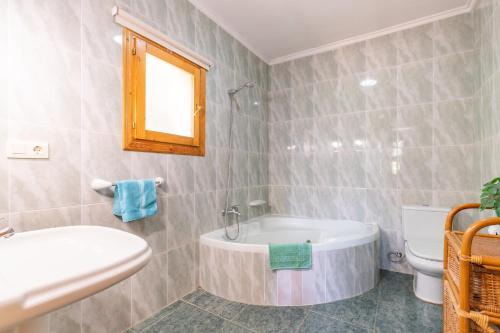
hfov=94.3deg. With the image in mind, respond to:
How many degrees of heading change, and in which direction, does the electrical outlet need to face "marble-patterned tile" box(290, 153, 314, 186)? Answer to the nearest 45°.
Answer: approximately 90° to its left

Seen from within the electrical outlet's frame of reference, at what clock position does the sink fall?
The sink is roughly at 12 o'clock from the electrical outlet.

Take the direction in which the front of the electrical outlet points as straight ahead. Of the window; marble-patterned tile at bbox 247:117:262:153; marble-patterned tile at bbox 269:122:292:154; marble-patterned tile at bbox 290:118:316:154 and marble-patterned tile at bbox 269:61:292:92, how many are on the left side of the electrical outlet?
5

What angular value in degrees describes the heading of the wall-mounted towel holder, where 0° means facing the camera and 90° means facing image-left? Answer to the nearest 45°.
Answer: approximately 315°

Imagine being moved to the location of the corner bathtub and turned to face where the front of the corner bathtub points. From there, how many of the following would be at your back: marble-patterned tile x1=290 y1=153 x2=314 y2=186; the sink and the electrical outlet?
1

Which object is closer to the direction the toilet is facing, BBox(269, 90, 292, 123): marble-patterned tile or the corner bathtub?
the corner bathtub

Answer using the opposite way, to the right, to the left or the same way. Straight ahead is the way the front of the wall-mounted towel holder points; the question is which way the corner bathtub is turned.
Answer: to the right

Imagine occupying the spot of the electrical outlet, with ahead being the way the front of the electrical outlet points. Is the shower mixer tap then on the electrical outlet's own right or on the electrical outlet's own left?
on the electrical outlet's own left

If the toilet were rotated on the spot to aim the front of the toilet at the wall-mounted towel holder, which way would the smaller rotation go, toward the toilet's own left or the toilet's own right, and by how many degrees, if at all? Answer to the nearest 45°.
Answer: approximately 45° to the toilet's own right

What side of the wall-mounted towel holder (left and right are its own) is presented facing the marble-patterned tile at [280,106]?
left

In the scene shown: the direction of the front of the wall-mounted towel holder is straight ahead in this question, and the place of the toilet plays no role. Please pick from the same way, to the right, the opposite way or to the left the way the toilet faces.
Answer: to the right

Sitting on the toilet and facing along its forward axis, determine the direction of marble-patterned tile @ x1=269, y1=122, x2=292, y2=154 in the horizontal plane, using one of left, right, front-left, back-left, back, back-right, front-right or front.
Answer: right

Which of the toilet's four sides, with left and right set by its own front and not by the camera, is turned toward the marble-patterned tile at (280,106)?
right
